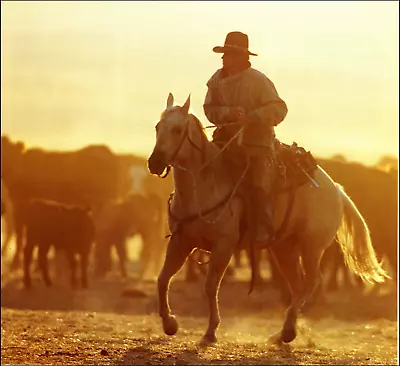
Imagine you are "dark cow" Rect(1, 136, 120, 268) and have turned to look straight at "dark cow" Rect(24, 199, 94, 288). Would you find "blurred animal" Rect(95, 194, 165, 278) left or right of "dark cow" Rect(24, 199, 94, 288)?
left

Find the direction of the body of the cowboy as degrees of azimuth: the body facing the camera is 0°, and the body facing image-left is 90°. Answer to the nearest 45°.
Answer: approximately 45°

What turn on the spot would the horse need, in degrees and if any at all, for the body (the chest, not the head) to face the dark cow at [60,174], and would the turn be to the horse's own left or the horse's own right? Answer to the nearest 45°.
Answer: approximately 135° to the horse's own right
